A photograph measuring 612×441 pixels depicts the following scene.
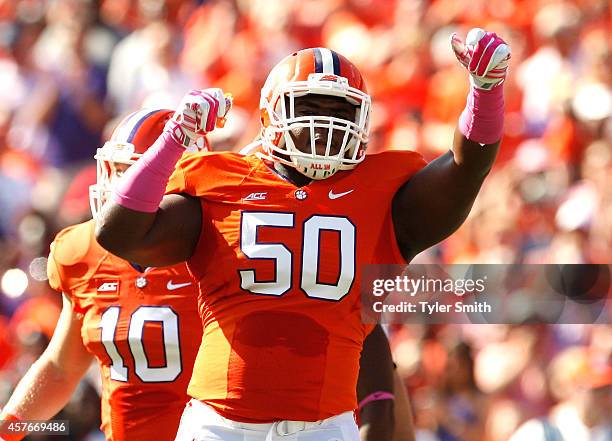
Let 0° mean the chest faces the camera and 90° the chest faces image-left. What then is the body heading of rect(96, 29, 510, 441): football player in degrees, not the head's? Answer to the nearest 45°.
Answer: approximately 0°
